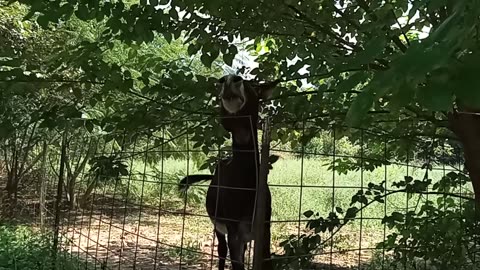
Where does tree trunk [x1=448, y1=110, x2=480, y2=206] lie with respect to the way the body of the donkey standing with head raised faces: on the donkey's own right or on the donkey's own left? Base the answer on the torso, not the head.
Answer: on the donkey's own left

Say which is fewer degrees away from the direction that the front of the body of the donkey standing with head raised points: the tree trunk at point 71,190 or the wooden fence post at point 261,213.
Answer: the wooden fence post

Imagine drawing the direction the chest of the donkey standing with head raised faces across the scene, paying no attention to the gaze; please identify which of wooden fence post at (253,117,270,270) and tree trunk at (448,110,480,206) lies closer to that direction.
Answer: the wooden fence post

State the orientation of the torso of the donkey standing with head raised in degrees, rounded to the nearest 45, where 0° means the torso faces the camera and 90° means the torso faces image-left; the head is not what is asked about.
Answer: approximately 45°

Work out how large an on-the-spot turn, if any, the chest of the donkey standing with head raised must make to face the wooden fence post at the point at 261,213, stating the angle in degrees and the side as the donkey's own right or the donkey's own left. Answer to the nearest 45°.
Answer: approximately 45° to the donkey's own left

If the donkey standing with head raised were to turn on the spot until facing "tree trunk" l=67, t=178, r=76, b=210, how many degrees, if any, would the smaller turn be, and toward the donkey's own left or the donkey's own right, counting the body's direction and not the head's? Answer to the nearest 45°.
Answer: approximately 90° to the donkey's own right
